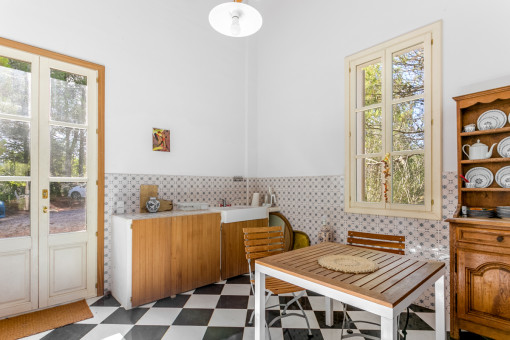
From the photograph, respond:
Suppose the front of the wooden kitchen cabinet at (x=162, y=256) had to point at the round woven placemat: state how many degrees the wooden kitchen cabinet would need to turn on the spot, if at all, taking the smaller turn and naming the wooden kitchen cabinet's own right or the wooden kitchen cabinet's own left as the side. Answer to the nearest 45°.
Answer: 0° — it already faces it

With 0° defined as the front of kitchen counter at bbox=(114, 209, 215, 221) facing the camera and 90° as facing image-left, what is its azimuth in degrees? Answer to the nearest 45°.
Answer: approximately 315°

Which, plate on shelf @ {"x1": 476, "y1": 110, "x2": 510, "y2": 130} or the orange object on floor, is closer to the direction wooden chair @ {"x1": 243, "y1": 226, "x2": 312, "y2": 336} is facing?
the plate on shelf

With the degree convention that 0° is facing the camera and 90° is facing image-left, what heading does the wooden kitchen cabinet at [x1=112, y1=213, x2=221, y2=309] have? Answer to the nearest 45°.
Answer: approximately 315°

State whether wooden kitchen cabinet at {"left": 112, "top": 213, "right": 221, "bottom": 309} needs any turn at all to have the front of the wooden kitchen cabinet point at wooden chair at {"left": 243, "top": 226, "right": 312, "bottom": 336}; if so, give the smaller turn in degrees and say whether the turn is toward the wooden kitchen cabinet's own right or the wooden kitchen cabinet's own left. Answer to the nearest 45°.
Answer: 0° — it already faces it
